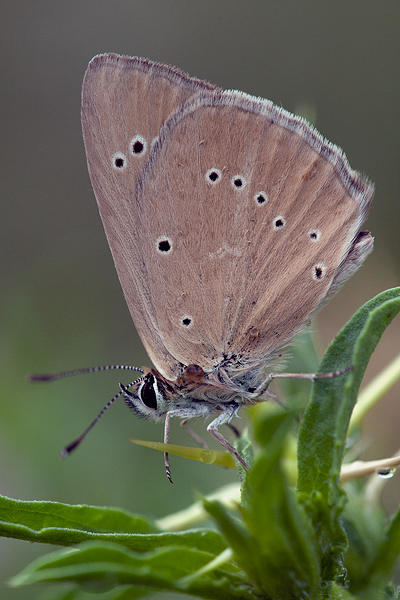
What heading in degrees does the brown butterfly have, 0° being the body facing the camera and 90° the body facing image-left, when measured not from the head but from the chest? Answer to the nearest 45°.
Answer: approximately 90°
